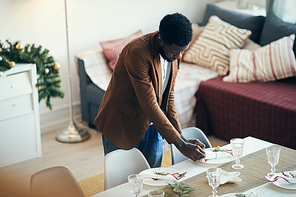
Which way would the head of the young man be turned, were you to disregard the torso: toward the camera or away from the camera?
toward the camera

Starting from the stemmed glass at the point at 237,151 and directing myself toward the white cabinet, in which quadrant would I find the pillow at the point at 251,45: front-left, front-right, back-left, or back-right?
front-right

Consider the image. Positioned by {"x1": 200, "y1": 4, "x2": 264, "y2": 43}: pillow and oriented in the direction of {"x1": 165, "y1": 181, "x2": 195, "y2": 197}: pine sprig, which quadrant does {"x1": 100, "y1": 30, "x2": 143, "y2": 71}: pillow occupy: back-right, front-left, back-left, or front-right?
front-right

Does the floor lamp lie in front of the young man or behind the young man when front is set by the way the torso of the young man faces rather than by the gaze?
behind

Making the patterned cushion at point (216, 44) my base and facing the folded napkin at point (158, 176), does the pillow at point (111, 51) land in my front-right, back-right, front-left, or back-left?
front-right

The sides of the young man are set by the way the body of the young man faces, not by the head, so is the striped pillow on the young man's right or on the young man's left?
on the young man's left
